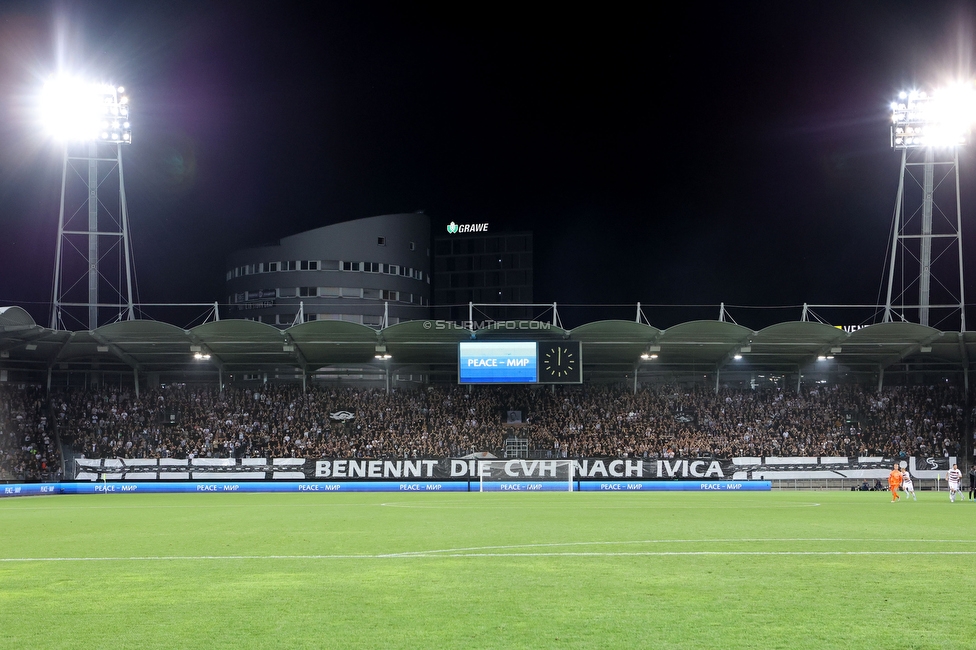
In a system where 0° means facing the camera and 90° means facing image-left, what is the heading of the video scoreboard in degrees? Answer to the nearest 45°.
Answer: approximately 0°
